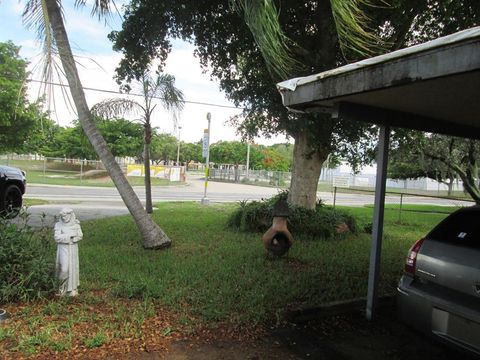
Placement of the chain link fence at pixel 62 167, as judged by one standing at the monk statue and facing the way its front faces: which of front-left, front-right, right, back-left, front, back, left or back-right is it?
back

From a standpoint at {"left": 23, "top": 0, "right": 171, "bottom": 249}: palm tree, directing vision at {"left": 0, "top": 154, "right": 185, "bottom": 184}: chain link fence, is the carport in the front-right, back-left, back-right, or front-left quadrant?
back-right

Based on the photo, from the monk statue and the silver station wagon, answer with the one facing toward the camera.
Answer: the monk statue

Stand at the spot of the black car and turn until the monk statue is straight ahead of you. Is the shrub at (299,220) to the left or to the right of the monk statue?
left

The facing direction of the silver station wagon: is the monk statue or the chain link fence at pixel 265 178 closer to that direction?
the chain link fence

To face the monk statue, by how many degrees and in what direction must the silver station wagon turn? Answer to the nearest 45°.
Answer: approximately 135° to its left

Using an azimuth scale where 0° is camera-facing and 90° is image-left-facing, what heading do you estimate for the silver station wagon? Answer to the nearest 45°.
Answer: approximately 225°

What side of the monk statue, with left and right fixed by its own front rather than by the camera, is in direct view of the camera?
front

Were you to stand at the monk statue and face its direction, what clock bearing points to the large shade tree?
The large shade tree is roughly at 8 o'clock from the monk statue.

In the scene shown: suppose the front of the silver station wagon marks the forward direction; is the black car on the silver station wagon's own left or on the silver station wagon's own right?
on the silver station wagon's own left

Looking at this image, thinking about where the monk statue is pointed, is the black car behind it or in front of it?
behind

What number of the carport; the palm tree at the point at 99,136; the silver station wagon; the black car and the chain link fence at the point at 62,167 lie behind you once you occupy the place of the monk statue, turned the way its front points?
3

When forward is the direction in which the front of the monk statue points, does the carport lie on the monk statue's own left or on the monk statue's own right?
on the monk statue's own left

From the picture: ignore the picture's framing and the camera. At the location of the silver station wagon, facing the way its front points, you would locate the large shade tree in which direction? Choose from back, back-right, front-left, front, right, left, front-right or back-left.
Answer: left
